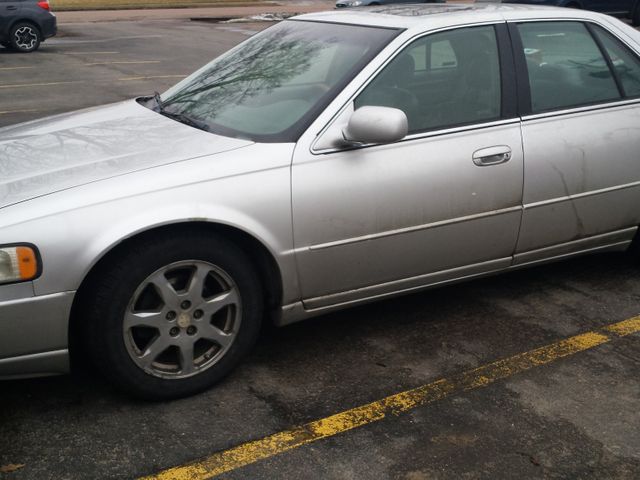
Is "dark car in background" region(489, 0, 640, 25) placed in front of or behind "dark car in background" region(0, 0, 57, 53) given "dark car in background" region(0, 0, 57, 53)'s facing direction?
behind

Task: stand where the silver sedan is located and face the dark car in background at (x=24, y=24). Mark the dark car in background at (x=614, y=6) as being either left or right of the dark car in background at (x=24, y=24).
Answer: right

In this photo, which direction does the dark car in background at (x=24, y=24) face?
to the viewer's left

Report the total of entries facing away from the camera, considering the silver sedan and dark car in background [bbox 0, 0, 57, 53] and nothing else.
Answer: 0

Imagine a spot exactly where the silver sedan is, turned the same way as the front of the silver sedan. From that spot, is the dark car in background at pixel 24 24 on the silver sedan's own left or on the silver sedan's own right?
on the silver sedan's own right

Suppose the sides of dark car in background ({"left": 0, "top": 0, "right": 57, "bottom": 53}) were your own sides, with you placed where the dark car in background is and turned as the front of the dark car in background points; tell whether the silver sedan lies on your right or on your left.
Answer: on your left

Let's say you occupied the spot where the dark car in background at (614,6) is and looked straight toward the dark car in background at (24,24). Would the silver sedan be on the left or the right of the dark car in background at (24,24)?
left

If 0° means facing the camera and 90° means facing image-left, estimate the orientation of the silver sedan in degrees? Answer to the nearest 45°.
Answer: approximately 45°
